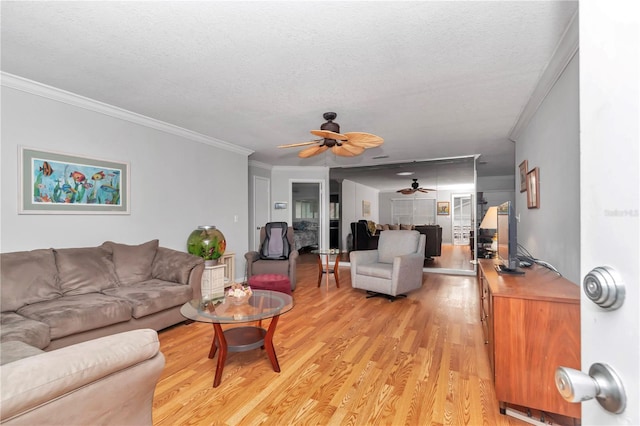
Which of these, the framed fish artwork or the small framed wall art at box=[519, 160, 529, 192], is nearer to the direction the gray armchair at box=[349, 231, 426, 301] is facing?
the framed fish artwork

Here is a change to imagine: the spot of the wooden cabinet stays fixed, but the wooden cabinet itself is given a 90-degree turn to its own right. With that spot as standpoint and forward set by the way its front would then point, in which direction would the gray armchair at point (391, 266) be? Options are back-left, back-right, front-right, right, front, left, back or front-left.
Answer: front-left

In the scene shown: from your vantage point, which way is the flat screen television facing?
to the viewer's left

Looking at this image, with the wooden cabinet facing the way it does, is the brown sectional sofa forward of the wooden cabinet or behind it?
forward

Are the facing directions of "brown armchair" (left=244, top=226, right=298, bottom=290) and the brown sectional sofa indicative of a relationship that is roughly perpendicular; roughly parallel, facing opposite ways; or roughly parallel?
roughly perpendicular

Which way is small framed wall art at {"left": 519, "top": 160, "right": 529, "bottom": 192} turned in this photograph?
to the viewer's left

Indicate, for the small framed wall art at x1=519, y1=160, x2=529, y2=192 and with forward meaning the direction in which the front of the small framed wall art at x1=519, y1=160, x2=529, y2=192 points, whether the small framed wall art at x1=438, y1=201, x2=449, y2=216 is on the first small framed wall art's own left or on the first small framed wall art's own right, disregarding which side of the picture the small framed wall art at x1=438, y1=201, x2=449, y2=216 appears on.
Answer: on the first small framed wall art's own right

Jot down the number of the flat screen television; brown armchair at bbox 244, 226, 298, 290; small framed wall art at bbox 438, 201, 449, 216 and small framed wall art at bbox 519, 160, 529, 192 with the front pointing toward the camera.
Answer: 2

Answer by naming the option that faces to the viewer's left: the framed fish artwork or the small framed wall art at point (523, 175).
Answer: the small framed wall art

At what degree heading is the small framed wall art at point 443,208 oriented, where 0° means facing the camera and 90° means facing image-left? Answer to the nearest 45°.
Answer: approximately 0°

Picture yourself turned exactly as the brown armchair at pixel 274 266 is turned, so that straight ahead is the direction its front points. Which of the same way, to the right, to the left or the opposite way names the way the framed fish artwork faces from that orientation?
to the left

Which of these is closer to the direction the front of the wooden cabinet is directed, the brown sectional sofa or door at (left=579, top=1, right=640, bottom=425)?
the brown sectional sofa

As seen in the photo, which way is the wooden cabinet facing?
to the viewer's left

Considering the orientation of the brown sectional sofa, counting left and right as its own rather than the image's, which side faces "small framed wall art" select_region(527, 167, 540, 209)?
front

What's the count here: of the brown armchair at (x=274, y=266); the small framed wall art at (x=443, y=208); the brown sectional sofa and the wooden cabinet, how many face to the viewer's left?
1

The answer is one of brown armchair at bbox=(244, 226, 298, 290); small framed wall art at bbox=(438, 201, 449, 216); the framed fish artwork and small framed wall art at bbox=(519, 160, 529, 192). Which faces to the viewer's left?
small framed wall art at bbox=(519, 160, 529, 192)

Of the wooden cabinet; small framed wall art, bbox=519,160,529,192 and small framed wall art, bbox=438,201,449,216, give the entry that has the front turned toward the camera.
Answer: small framed wall art, bbox=438,201,449,216

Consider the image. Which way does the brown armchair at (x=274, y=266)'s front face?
toward the camera

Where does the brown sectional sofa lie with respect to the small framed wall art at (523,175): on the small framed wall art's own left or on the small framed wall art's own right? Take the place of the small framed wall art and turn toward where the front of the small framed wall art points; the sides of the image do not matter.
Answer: on the small framed wall art's own left

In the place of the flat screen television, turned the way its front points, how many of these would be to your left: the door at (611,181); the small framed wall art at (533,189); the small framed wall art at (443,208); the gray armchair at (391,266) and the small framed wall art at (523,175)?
1

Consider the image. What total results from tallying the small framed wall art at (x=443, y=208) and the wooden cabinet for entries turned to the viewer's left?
1
